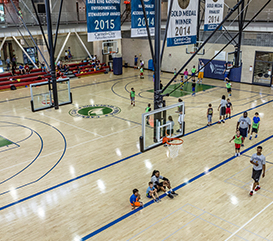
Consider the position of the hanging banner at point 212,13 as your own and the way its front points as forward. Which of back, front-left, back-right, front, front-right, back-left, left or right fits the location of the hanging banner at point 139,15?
front-right

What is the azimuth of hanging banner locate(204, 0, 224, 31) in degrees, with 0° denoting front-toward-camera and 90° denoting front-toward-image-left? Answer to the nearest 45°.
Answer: approximately 0°

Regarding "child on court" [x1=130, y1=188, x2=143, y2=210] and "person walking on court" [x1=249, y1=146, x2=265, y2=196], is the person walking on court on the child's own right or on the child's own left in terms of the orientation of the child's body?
on the child's own left

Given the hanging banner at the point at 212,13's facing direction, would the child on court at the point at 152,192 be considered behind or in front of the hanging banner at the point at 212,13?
in front

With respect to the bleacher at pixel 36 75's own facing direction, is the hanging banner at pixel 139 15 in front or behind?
in front
